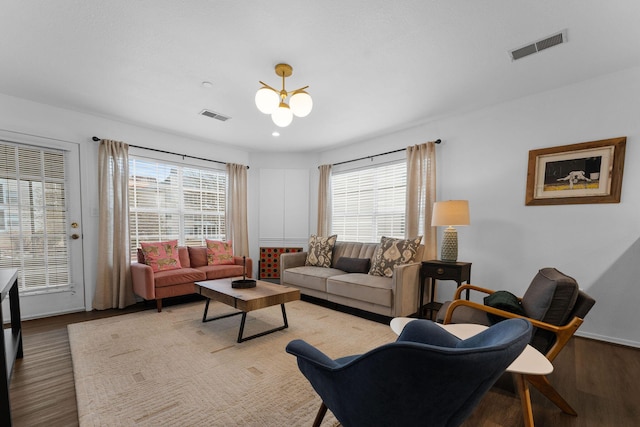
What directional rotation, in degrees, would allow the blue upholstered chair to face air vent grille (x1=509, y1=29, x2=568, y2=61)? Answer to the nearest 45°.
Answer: approximately 90° to its right

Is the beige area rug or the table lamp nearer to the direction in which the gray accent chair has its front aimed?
the beige area rug

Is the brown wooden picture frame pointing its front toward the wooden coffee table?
yes

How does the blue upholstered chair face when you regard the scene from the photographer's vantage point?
facing away from the viewer and to the left of the viewer

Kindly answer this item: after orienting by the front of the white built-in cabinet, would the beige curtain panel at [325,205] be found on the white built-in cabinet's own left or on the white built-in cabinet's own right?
on the white built-in cabinet's own left

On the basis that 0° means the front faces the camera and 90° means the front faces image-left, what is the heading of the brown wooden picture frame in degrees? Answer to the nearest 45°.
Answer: approximately 45°

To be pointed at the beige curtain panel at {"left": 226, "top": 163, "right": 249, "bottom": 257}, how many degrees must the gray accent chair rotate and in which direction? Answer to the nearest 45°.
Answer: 0° — it already faces it

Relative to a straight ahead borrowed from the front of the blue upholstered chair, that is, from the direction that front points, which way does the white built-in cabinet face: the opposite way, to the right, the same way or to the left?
the opposite way

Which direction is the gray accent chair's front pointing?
to the viewer's left

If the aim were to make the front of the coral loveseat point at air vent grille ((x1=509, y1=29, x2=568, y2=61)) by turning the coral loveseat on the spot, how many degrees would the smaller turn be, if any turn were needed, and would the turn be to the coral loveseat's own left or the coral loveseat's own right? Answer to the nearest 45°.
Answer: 0° — it already faces it
